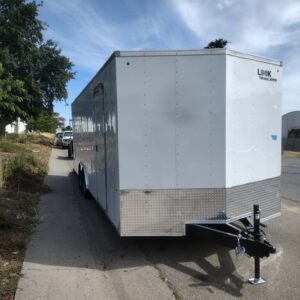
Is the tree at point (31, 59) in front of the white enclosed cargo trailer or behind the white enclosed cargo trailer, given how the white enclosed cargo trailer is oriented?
behind

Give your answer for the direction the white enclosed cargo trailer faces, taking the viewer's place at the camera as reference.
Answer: facing the viewer and to the right of the viewer
